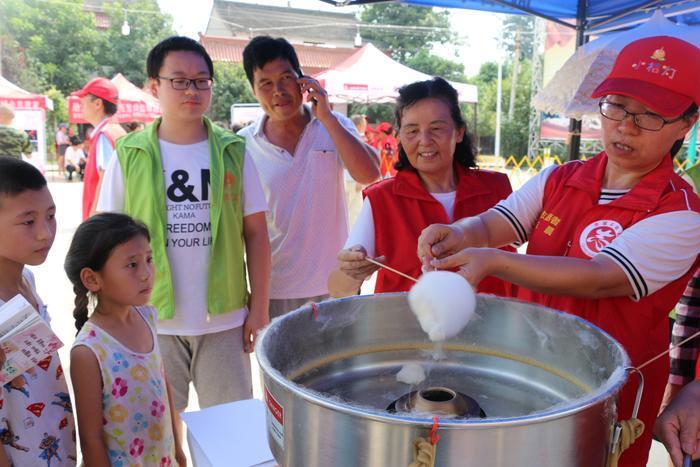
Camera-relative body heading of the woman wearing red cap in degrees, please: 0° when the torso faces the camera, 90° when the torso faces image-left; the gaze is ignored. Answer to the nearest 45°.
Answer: approximately 45°

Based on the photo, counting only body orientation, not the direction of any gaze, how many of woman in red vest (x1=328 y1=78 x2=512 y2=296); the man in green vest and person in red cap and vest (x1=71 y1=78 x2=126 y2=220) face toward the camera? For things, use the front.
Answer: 2

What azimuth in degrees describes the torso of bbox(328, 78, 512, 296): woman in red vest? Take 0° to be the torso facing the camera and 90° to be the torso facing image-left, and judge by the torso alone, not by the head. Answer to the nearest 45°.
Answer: approximately 0°

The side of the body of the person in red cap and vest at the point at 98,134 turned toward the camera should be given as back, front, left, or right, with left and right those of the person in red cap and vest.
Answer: left

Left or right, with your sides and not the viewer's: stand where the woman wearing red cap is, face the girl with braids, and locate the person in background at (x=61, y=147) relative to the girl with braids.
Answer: right

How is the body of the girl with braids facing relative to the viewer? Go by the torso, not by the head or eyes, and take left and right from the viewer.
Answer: facing the viewer and to the right of the viewer

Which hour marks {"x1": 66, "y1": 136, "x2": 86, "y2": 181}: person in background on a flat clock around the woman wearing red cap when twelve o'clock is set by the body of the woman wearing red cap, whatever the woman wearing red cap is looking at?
The person in background is roughly at 3 o'clock from the woman wearing red cap.

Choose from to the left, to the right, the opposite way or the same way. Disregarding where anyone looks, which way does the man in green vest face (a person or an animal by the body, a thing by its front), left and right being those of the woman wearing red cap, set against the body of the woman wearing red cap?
to the left
